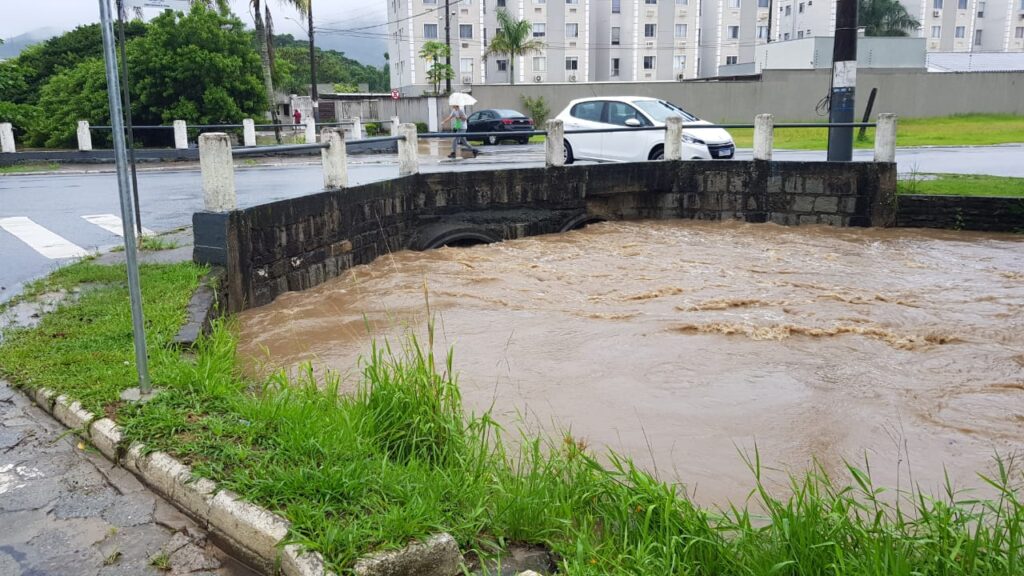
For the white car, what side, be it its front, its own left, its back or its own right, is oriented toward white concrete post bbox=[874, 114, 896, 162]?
front

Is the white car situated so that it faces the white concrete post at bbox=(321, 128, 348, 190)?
no

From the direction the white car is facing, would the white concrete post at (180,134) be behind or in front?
behind

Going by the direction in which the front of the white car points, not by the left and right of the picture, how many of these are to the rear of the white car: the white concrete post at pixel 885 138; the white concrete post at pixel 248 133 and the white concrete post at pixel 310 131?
2

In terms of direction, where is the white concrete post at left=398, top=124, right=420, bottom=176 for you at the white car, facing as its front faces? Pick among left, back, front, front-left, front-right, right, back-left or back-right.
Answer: right

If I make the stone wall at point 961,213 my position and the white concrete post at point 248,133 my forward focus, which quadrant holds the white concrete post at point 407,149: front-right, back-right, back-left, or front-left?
front-left

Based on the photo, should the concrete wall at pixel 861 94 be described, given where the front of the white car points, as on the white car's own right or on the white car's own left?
on the white car's own left

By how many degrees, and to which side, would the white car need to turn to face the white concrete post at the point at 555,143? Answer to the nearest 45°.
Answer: approximately 90° to its right

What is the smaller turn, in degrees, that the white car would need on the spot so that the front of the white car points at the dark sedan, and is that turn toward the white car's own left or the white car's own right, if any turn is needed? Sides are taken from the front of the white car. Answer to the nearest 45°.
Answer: approximately 135° to the white car's own left

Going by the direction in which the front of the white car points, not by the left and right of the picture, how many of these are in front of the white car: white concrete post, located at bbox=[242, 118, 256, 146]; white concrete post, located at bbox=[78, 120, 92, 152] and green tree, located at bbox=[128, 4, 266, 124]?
0

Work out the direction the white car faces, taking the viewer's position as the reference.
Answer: facing the viewer and to the right of the viewer

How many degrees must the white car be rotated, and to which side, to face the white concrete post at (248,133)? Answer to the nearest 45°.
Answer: approximately 180°

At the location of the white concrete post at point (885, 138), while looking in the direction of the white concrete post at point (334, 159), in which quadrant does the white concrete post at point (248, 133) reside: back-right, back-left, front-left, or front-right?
front-right

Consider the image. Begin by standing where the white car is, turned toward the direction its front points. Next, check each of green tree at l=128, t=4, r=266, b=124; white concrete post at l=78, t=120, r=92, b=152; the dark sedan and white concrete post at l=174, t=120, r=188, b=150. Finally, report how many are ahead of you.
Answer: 0

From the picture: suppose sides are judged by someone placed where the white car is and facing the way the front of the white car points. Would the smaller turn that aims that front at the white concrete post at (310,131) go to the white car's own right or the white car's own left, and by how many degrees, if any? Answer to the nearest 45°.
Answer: approximately 180°

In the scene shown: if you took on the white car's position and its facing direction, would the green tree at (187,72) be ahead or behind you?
behind

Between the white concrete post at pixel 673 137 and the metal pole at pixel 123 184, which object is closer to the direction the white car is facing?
the white concrete post
